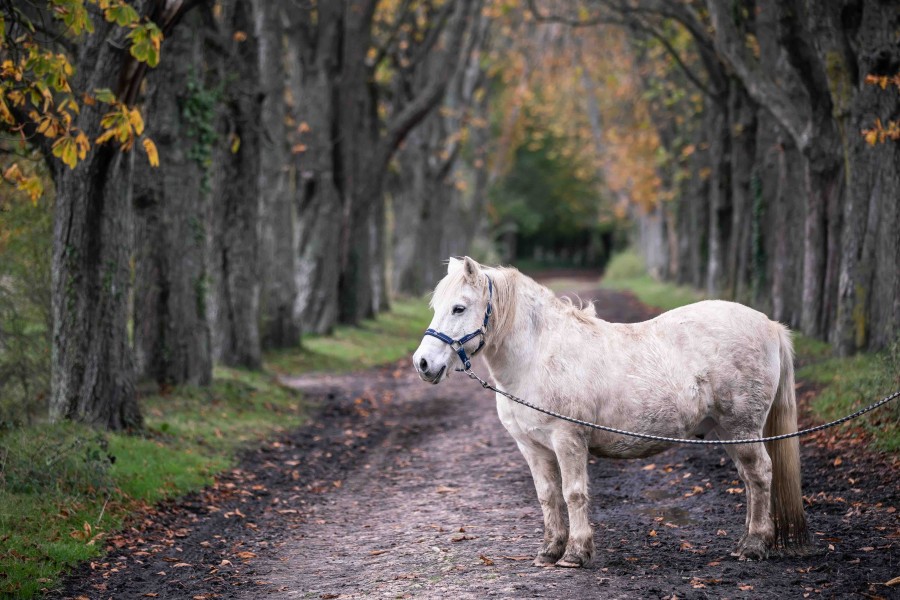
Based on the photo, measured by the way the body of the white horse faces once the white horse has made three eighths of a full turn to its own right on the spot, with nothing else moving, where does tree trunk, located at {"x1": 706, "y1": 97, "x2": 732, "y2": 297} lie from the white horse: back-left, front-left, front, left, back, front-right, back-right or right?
front-left

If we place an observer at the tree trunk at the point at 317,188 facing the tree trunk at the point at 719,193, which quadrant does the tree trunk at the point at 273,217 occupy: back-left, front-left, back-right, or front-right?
back-right

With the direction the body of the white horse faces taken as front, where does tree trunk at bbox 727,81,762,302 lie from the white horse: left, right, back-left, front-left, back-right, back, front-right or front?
right

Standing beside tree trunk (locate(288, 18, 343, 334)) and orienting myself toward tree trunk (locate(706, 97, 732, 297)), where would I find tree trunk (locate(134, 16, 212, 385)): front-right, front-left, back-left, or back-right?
back-right

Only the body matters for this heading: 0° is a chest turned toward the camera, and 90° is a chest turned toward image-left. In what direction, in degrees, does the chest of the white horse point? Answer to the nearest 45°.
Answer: approximately 90°

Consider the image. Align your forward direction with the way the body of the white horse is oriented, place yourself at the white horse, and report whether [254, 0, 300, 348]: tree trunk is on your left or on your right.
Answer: on your right

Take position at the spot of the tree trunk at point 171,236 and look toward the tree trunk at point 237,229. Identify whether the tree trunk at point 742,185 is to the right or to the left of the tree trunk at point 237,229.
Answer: right

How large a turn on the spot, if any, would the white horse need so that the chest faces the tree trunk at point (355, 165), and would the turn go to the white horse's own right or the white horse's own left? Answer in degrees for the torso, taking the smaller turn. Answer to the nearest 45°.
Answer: approximately 90° to the white horse's own right

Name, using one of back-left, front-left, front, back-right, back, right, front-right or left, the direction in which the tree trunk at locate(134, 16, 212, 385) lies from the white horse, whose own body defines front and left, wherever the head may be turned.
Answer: front-right
